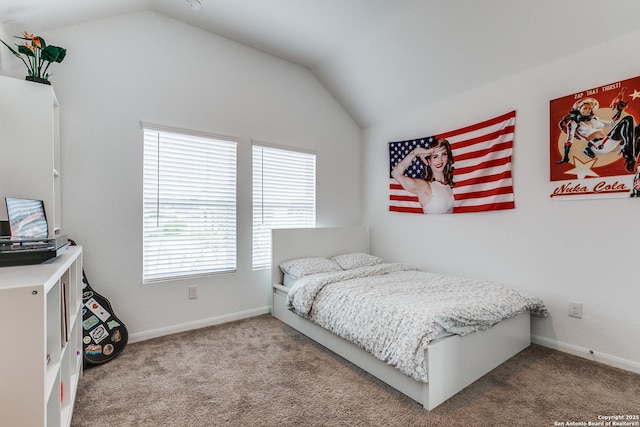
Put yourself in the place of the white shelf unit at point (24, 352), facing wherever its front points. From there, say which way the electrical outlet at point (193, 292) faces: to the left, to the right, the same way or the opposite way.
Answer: to the right

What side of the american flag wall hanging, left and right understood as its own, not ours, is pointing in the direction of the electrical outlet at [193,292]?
front

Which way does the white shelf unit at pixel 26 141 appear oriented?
to the viewer's right

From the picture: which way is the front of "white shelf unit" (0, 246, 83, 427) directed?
to the viewer's right

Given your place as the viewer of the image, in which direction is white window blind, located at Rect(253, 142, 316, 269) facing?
facing the viewer and to the right of the viewer

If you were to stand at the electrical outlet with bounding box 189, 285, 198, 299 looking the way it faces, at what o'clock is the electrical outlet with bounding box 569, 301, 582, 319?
the electrical outlet with bounding box 569, 301, 582, 319 is roughly at 10 o'clock from the electrical outlet with bounding box 189, 285, 198, 299.

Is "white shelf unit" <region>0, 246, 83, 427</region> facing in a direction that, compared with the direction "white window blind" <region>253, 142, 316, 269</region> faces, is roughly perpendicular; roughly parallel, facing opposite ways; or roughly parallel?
roughly perpendicular

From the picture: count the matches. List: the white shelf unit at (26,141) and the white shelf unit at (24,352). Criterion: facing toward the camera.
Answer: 0

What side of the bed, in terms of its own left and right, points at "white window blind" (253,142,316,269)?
back

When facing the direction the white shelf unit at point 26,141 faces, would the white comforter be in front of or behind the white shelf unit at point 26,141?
in front

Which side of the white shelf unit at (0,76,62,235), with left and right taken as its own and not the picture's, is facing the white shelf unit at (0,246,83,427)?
right

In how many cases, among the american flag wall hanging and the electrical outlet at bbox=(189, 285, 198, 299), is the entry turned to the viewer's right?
0

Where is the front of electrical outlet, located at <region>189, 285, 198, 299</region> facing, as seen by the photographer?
facing the viewer

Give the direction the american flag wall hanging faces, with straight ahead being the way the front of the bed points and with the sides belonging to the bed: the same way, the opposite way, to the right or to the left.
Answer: to the right

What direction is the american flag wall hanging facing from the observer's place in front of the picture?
facing the viewer and to the left of the viewer

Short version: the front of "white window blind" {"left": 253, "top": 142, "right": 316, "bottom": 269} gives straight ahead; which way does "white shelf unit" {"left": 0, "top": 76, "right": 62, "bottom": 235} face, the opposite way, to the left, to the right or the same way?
to the left
